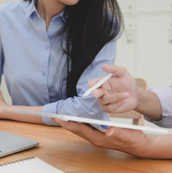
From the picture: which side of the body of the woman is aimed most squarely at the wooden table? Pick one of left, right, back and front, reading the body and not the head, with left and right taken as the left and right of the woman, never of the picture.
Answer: front

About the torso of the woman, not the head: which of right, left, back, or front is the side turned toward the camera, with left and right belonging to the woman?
front

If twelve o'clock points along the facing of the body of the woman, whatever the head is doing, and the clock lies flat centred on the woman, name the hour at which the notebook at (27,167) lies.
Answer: The notebook is roughly at 12 o'clock from the woman.

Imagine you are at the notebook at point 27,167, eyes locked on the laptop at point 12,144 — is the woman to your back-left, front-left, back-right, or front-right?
front-right

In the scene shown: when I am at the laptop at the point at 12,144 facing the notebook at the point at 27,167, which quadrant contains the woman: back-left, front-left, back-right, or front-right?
back-left
